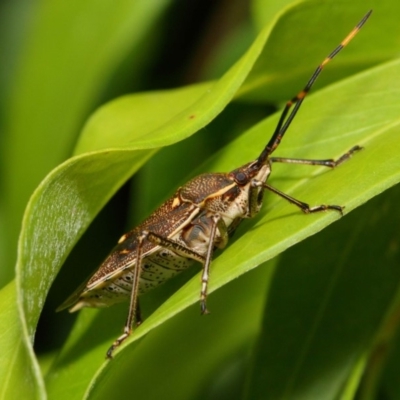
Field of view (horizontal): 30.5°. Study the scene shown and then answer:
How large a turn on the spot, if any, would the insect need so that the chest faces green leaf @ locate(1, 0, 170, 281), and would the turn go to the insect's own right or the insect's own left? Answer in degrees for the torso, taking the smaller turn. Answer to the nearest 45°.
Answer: approximately 90° to the insect's own left

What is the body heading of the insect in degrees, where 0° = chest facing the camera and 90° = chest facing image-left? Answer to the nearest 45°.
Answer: approximately 270°

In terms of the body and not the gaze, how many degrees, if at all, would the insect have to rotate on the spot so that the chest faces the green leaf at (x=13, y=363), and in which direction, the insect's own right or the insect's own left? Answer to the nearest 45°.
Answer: approximately 135° to the insect's own right

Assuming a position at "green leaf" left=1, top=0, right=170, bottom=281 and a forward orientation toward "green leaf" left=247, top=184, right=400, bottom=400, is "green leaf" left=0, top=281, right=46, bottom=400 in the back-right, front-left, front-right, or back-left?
front-right

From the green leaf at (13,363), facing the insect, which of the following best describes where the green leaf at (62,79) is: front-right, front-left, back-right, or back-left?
front-left
